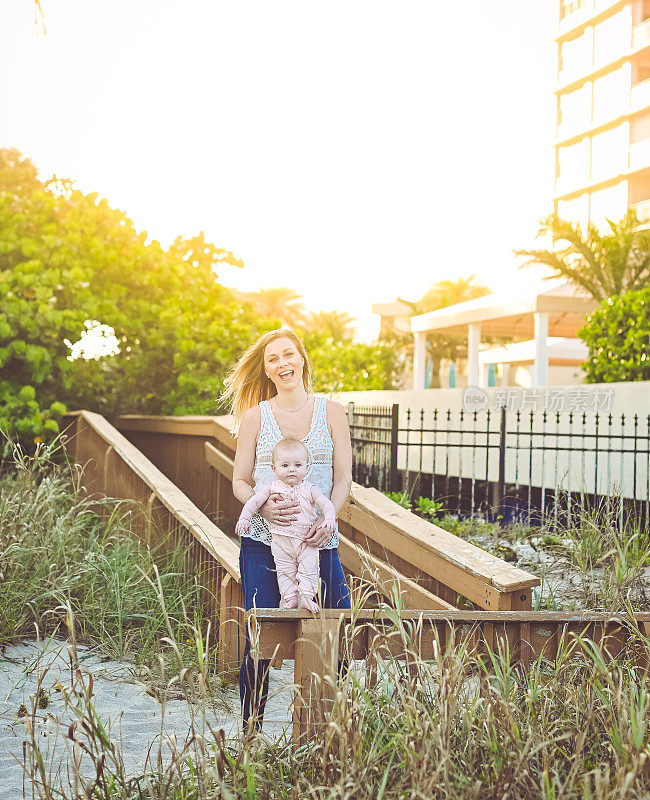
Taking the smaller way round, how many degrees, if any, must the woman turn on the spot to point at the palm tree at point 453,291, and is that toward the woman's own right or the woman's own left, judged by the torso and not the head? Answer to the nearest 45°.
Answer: approximately 180°

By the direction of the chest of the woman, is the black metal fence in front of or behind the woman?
behind

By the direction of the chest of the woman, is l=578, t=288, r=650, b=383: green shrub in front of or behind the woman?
behind

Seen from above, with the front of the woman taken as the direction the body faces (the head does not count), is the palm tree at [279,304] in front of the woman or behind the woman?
behind

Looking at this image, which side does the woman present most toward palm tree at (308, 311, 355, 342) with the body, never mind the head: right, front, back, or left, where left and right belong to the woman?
back

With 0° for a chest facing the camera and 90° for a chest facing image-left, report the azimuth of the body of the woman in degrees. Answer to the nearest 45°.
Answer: approximately 0°

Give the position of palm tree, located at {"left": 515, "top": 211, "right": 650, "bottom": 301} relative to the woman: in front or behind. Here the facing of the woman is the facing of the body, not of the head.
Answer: behind
